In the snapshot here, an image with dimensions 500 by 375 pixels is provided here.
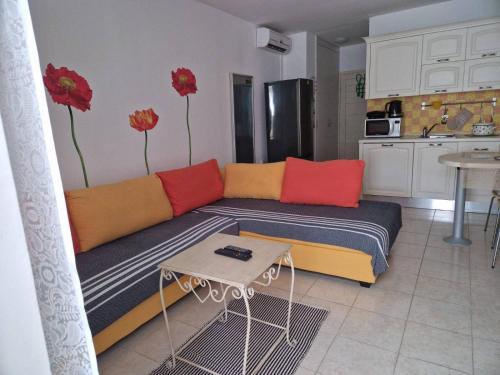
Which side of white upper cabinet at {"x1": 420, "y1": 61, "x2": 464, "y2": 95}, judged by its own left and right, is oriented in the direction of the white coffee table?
front

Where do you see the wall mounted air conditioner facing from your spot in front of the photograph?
facing the viewer and to the right of the viewer

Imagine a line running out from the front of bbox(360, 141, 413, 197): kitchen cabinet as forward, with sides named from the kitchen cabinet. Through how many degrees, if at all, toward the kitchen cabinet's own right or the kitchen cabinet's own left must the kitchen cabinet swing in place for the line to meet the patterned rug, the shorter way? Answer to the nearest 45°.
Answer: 0° — it already faces it

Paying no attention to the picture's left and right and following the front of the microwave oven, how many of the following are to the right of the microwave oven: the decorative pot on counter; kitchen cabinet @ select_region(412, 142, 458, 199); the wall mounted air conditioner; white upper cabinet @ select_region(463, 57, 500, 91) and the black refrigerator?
2

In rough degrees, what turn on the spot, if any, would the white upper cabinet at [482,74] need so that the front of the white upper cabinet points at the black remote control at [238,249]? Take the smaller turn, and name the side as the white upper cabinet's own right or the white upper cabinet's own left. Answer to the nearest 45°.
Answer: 0° — it already faces it

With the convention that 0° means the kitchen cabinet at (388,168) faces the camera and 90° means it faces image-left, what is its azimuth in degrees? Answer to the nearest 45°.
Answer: approximately 0°

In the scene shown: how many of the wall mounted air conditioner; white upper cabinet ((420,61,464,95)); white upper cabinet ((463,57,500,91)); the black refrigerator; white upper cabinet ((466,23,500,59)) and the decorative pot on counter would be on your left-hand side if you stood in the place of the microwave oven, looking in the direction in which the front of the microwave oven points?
4

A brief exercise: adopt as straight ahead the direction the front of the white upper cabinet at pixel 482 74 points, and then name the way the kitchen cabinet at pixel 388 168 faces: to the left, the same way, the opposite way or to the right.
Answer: the same way

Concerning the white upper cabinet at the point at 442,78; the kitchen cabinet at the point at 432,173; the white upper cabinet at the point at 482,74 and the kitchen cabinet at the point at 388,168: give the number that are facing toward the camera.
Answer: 4

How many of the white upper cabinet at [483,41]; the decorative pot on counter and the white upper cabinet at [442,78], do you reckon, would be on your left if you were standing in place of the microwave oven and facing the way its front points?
3

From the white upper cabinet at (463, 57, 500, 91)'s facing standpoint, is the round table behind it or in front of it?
in front

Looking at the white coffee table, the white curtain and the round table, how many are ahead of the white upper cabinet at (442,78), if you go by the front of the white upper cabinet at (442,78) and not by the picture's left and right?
3

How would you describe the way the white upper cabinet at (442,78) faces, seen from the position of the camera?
facing the viewer

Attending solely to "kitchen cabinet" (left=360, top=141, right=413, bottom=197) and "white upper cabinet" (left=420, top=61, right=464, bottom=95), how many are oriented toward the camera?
2

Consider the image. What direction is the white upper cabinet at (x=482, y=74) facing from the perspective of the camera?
toward the camera

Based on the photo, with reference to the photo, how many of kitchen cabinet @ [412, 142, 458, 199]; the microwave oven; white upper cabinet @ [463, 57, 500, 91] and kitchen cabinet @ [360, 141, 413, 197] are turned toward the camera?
4

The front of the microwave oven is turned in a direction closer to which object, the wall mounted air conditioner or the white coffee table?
the white coffee table

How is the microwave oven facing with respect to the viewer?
toward the camera
